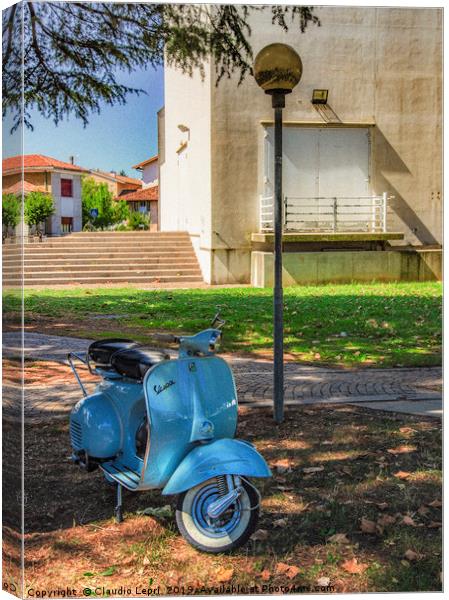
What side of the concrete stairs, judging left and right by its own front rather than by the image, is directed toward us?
front

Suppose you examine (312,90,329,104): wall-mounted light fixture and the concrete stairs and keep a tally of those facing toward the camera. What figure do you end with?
2

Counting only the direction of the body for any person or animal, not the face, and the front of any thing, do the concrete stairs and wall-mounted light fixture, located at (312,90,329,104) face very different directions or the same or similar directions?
same or similar directions

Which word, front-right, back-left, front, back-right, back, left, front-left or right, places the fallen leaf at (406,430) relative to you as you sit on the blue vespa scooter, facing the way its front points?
left

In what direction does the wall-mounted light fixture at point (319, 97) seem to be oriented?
toward the camera

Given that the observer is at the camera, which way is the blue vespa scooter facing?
facing the viewer and to the right of the viewer

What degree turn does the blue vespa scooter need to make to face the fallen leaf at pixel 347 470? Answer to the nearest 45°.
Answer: approximately 90° to its left

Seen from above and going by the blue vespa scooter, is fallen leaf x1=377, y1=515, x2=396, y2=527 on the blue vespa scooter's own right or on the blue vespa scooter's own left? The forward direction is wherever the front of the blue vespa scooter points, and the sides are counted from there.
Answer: on the blue vespa scooter's own left

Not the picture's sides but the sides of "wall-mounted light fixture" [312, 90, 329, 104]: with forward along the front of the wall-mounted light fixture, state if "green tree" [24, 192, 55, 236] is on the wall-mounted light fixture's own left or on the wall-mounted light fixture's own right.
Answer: on the wall-mounted light fixture's own right
